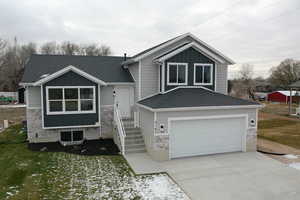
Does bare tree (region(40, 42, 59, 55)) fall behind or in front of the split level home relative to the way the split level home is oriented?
behind

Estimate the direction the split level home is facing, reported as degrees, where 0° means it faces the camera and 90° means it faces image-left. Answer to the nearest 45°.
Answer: approximately 0°

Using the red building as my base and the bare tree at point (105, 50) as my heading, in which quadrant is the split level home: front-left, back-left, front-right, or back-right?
front-left

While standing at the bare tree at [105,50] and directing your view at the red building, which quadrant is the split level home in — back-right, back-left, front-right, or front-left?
front-right

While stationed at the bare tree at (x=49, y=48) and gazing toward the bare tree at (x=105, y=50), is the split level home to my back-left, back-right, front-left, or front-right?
front-right

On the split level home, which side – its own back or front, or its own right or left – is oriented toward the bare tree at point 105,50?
back

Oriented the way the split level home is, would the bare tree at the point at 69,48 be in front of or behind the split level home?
behind

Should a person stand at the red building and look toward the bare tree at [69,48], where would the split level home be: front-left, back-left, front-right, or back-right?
front-left

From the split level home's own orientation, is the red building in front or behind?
behind
